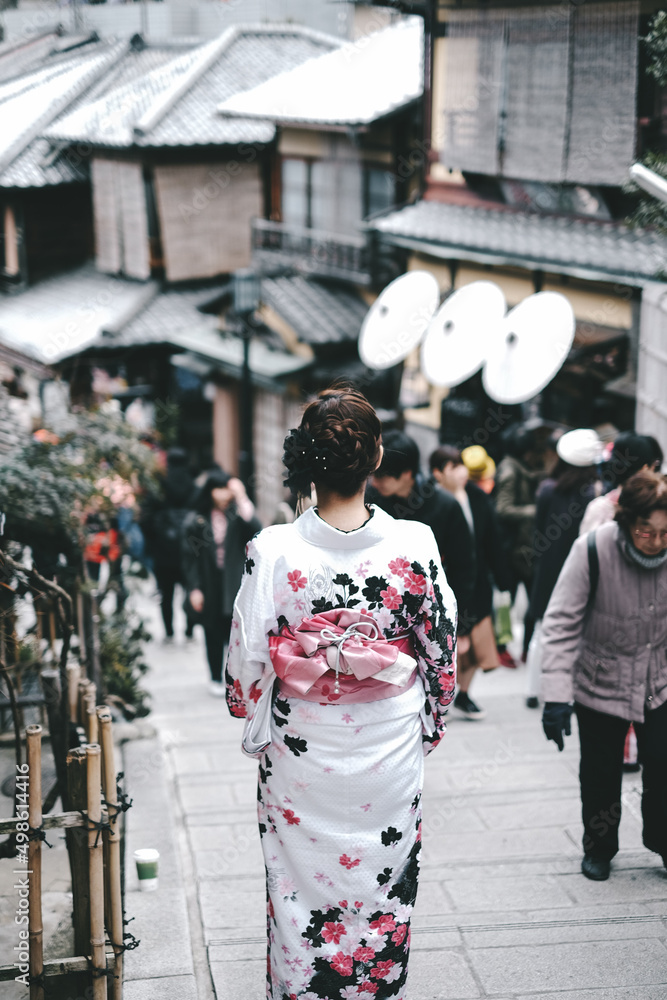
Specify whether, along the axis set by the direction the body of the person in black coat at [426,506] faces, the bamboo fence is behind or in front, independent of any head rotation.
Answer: in front

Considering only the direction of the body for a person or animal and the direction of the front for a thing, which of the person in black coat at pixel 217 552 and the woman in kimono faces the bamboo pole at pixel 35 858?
the person in black coat

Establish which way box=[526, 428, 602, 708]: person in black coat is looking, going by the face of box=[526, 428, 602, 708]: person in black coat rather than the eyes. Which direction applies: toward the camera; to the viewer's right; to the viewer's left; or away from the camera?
away from the camera

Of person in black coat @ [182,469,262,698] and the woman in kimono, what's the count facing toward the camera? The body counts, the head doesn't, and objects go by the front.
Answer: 1

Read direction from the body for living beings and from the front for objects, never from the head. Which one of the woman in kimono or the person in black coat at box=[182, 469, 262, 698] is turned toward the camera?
the person in black coat

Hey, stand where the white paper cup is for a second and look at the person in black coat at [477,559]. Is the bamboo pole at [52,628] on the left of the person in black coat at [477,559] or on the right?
left

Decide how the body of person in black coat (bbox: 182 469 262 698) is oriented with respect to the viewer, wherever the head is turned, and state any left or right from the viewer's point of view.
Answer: facing the viewer

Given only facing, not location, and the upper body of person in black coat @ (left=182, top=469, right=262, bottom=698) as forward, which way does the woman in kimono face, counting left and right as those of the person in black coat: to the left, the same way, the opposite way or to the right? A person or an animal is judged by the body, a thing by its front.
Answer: the opposite way

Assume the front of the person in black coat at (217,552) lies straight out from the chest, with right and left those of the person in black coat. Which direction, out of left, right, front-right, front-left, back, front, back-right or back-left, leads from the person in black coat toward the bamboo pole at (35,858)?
front

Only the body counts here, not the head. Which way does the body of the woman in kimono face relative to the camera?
away from the camera
